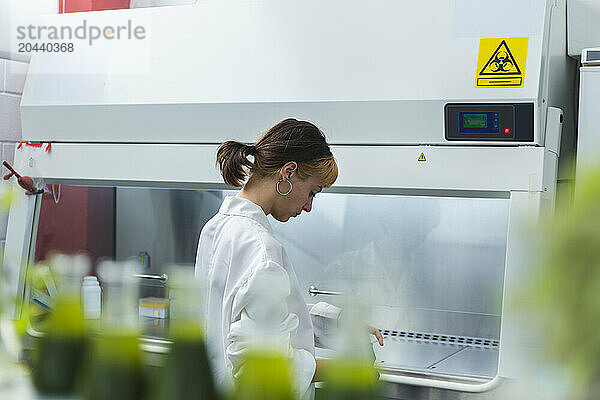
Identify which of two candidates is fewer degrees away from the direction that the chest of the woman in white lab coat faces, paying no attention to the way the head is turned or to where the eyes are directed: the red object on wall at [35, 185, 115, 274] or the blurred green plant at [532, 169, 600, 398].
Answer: the blurred green plant

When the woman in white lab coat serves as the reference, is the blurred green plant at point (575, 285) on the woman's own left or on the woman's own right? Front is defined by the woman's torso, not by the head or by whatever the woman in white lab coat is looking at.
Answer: on the woman's own right

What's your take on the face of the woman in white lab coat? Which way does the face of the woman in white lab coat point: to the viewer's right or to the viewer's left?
to the viewer's right

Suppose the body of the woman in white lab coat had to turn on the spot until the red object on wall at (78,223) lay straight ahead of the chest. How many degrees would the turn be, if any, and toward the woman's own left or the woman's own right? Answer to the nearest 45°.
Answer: approximately 135° to the woman's own left

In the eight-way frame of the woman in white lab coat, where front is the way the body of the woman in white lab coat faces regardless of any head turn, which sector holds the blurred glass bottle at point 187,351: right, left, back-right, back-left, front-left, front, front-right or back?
right

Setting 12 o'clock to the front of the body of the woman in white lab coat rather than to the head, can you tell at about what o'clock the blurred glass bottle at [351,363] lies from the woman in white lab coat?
The blurred glass bottle is roughly at 3 o'clock from the woman in white lab coat.

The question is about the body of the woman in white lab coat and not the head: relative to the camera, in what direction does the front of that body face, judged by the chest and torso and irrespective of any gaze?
to the viewer's right

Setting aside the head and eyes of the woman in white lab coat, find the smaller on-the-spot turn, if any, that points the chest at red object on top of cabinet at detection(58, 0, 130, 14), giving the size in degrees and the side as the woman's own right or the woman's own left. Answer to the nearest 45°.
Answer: approximately 135° to the woman's own left
